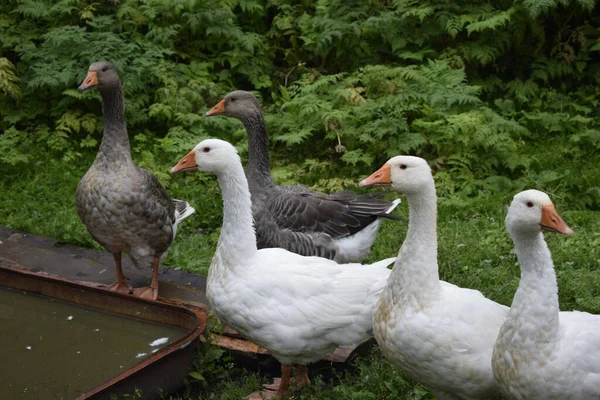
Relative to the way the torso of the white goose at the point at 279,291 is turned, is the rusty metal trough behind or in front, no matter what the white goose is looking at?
in front

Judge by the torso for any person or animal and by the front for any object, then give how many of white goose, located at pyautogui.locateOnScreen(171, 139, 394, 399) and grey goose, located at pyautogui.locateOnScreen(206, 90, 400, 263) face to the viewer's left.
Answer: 2

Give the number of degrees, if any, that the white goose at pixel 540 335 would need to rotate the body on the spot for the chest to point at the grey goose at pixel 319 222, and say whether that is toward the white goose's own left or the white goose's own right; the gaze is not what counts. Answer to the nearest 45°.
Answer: approximately 90° to the white goose's own right

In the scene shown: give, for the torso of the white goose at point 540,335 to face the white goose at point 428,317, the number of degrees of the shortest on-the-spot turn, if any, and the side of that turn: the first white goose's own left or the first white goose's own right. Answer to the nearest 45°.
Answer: approximately 90° to the first white goose's own right

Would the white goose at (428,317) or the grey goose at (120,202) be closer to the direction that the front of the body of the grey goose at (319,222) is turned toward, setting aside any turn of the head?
the grey goose

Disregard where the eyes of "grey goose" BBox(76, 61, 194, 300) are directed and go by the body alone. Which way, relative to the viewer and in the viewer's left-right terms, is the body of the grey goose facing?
facing the viewer and to the left of the viewer

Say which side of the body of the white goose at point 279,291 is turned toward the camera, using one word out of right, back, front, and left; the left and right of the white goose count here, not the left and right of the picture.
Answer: left

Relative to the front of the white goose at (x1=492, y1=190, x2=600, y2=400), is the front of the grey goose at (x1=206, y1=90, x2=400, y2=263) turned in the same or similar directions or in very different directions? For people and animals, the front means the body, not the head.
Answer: same or similar directions

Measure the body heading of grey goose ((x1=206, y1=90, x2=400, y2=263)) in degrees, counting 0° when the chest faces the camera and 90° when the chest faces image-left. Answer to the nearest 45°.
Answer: approximately 90°

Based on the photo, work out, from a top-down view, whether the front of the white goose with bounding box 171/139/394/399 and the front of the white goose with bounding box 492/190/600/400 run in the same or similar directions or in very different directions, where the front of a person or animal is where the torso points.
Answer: same or similar directions

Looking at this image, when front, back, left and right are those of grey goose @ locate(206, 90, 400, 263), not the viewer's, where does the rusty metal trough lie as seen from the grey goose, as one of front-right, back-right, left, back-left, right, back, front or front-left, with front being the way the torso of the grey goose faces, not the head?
front-left

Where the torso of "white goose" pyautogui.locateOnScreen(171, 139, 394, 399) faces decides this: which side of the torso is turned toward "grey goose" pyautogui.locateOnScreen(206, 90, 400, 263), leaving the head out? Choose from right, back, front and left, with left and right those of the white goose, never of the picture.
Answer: right

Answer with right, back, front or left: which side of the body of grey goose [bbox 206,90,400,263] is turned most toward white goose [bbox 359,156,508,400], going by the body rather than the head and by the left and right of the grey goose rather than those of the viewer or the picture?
left

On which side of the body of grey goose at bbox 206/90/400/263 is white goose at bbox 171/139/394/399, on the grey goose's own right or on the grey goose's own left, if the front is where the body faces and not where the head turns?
on the grey goose's own left
